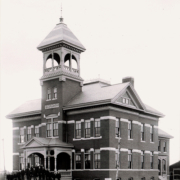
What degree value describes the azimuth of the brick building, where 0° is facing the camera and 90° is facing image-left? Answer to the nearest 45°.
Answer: approximately 45°
